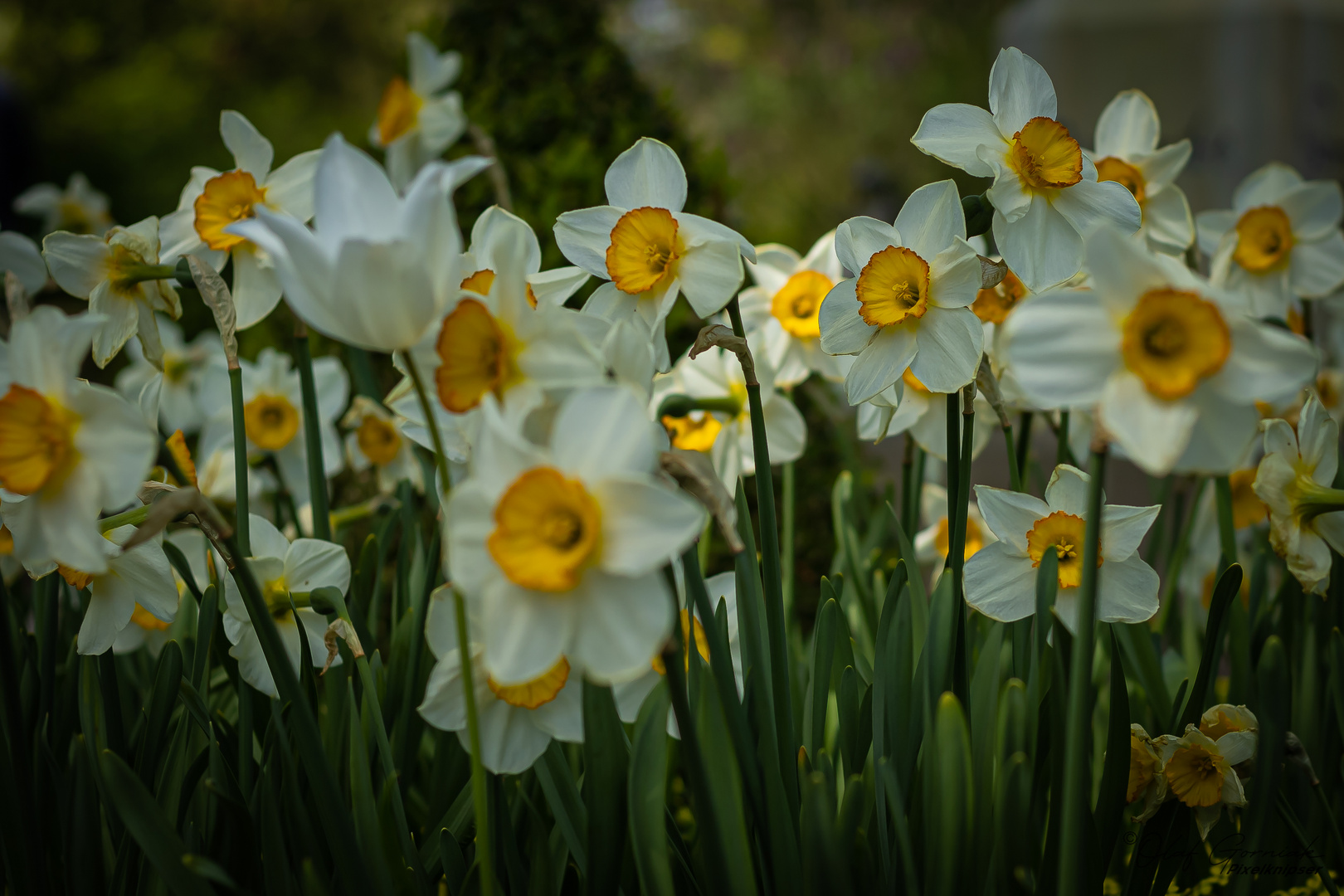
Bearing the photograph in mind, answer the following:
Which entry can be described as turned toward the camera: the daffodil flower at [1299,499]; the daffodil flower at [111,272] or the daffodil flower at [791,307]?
the daffodil flower at [791,307]

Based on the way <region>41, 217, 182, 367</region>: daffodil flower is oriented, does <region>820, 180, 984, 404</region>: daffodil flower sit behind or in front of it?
behind

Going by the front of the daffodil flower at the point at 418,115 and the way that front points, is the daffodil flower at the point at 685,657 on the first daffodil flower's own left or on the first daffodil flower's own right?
on the first daffodil flower's own left

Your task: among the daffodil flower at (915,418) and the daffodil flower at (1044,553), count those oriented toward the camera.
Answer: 2

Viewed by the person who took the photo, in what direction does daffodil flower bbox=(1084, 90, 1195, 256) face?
facing the viewer and to the left of the viewer

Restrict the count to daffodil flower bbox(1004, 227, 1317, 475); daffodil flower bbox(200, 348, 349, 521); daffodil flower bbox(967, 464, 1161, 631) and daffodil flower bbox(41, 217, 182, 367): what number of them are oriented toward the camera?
3

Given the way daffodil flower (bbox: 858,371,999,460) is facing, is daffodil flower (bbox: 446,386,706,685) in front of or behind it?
in front

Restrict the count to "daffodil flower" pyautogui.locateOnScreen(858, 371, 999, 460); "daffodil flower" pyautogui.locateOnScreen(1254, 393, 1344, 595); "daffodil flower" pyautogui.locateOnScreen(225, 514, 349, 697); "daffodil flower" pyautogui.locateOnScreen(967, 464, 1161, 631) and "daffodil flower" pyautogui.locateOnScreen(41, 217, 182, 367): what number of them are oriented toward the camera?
2
